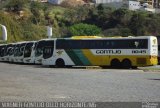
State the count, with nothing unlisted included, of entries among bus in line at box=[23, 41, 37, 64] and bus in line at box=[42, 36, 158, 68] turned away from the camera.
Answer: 0

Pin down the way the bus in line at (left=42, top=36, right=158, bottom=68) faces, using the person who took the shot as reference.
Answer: facing to the left of the viewer

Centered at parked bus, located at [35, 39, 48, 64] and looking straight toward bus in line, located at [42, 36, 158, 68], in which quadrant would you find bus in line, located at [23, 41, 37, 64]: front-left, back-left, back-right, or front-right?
back-left

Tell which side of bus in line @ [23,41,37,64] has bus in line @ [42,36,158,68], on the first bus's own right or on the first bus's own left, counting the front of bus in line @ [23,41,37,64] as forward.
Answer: on the first bus's own left

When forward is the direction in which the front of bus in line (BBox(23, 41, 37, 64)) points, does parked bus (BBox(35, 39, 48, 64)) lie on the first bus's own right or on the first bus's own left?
on the first bus's own left

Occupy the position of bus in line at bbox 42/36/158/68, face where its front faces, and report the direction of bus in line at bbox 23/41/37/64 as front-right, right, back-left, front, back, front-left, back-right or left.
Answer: front-right

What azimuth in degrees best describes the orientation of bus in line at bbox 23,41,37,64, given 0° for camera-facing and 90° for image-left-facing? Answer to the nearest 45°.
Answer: approximately 45°
